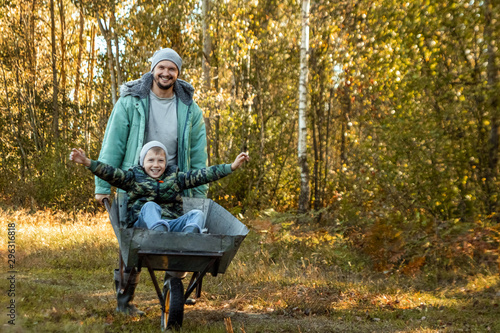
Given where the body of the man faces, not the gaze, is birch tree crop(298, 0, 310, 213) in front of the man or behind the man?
behind

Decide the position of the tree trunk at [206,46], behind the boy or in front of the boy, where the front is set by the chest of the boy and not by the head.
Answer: behind

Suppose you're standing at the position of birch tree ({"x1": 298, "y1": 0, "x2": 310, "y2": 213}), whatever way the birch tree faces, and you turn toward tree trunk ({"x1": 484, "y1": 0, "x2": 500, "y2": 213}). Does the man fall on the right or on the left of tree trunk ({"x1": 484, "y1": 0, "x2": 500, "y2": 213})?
right

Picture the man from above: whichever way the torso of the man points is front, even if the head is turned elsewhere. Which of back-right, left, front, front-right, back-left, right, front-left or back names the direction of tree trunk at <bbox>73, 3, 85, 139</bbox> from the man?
back

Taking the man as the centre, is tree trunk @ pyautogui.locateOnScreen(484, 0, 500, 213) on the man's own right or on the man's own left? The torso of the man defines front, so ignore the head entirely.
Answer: on the man's own left

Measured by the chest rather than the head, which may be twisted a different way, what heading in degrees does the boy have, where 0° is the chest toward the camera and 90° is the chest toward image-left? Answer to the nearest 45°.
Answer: approximately 0°

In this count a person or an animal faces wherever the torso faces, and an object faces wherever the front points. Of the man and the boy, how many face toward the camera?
2
